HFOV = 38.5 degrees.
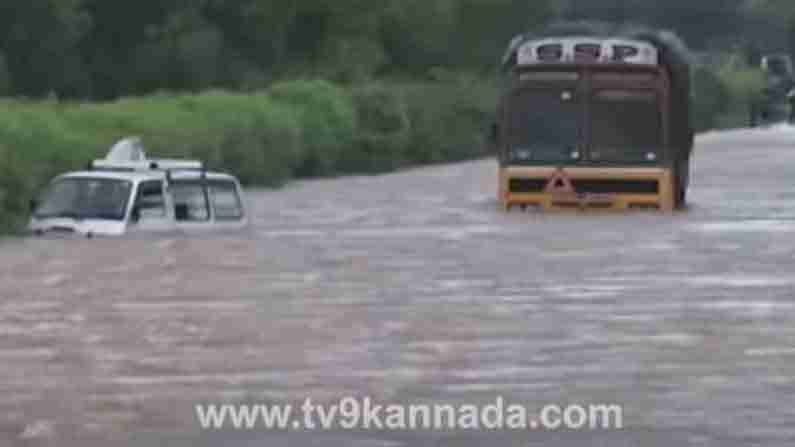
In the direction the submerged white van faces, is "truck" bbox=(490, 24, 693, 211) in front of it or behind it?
behind

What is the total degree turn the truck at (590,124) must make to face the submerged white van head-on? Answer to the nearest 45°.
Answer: approximately 45° to its right

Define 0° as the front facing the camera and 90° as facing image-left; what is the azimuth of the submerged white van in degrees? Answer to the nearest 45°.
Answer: approximately 45°

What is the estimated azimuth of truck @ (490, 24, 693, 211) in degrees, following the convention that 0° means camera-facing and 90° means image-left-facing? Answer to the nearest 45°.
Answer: approximately 0°
